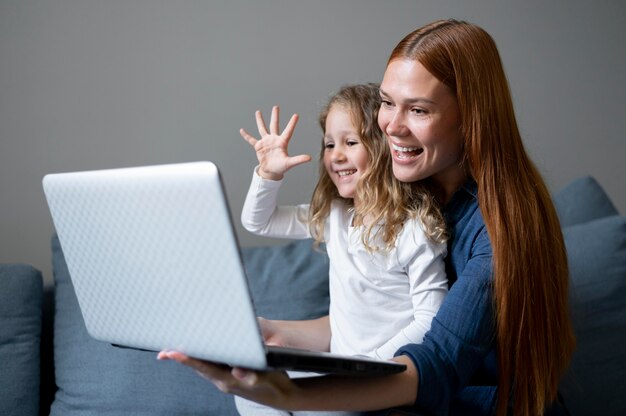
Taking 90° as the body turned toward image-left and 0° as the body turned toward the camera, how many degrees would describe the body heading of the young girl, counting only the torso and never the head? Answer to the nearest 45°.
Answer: approximately 45°

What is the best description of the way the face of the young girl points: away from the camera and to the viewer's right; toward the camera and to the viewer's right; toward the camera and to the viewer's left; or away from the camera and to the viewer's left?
toward the camera and to the viewer's left

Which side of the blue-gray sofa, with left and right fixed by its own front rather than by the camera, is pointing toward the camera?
front
